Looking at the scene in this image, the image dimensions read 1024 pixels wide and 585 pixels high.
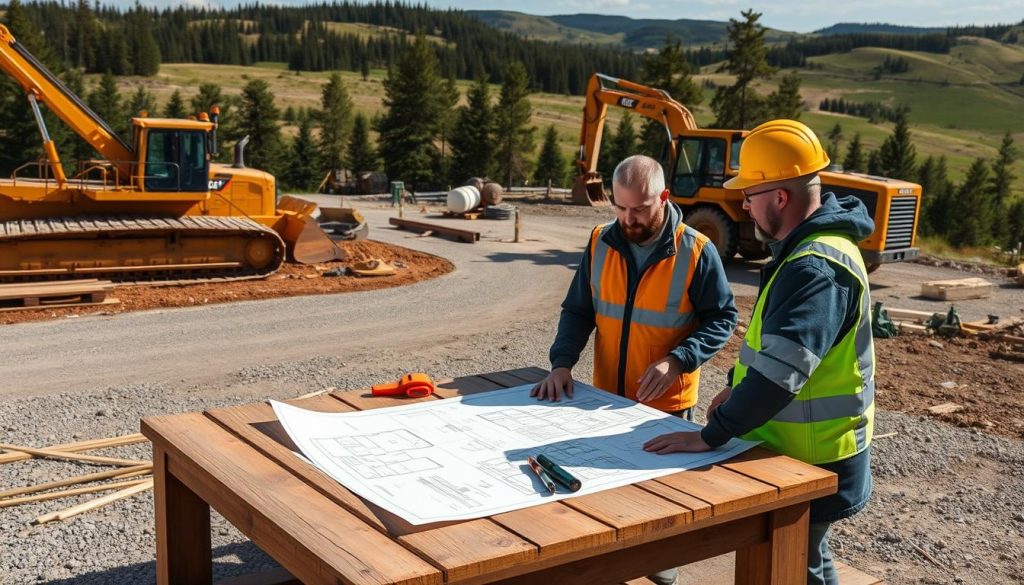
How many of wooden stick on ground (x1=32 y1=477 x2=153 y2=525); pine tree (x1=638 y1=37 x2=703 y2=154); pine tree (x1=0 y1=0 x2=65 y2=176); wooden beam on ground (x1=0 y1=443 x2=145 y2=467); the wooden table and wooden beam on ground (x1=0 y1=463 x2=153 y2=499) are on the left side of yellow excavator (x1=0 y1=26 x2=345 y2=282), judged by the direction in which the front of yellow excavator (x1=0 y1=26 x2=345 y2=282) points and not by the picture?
4

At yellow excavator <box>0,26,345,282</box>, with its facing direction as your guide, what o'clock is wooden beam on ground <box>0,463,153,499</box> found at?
The wooden beam on ground is roughly at 9 o'clock from the yellow excavator.

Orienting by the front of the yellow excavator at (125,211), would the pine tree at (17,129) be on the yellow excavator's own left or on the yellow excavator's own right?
on the yellow excavator's own right

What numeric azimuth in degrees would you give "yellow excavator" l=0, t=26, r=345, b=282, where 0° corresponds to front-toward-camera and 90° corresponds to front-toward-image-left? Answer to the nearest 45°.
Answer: approximately 90°

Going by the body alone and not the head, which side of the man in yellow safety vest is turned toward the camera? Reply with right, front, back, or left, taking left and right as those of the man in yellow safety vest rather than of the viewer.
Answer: left

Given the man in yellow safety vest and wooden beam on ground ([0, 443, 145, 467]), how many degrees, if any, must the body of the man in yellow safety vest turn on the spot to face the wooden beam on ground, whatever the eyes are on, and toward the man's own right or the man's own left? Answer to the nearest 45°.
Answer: approximately 45° to the man's own right

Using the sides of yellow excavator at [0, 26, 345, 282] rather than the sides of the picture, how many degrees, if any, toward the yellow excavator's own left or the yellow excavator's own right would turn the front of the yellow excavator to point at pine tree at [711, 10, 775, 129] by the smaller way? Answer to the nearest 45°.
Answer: approximately 135° to the yellow excavator's own right

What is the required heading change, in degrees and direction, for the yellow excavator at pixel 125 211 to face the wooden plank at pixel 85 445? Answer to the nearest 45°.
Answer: approximately 90° to its left

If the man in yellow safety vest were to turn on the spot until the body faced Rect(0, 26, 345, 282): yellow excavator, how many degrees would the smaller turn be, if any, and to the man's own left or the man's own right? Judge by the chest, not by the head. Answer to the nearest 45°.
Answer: approximately 45° to the man's own right

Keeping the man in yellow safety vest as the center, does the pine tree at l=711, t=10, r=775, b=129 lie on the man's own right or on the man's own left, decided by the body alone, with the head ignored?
on the man's own right

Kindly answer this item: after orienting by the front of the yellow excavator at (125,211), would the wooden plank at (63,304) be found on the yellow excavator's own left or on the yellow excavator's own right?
on the yellow excavator's own left
